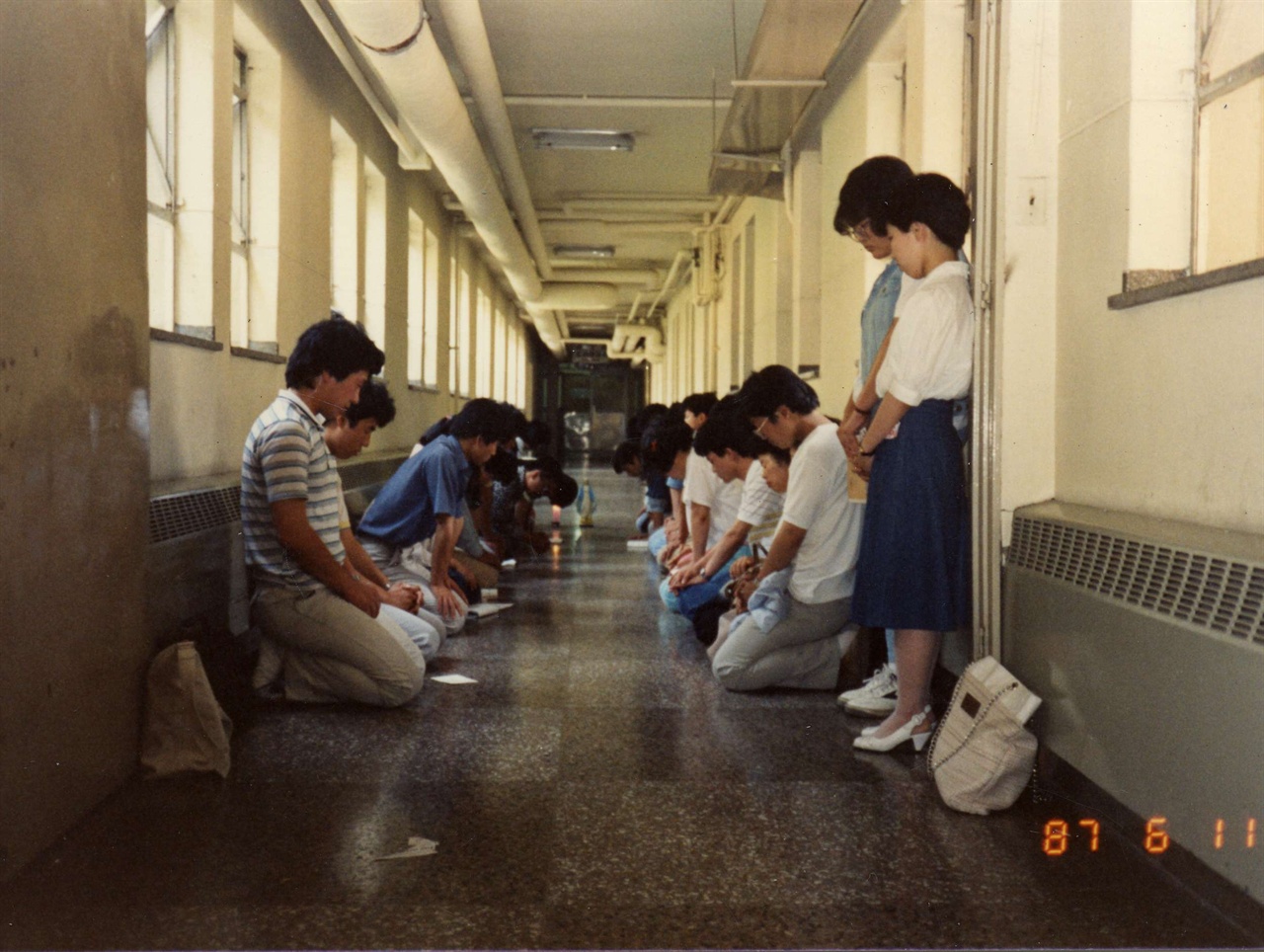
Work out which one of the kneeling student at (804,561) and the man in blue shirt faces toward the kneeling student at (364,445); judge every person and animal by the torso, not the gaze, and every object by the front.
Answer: the kneeling student at (804,561)

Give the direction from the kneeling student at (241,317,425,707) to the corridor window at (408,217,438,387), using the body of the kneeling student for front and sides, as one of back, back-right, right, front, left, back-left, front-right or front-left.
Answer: left

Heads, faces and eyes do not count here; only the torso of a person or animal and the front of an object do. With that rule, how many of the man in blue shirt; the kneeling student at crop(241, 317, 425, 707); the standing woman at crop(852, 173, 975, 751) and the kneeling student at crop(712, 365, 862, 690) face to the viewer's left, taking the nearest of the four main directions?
2

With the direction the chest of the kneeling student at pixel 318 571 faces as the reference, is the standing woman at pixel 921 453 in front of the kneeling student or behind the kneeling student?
in front

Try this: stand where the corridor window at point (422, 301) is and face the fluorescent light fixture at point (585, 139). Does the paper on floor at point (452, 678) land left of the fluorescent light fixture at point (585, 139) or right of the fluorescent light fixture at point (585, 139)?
right

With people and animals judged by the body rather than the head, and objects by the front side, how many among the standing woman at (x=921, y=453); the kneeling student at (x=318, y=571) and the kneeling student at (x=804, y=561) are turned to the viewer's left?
2

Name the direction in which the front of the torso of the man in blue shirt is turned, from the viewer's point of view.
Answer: to the viewer's right

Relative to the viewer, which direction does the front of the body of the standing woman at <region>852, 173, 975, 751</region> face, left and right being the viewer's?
facing to the left of the viewer

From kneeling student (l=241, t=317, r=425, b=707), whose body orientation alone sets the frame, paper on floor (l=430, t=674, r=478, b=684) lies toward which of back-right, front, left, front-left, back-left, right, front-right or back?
front-left

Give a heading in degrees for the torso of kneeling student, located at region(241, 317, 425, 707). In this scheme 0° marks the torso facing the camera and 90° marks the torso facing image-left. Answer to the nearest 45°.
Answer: approximately 270°

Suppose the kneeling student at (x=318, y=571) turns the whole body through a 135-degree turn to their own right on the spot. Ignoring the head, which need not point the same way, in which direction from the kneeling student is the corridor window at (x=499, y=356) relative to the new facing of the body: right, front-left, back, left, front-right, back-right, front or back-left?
back-right

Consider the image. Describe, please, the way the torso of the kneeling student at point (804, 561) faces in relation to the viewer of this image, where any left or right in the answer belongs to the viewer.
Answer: facing to the left of the viewer
